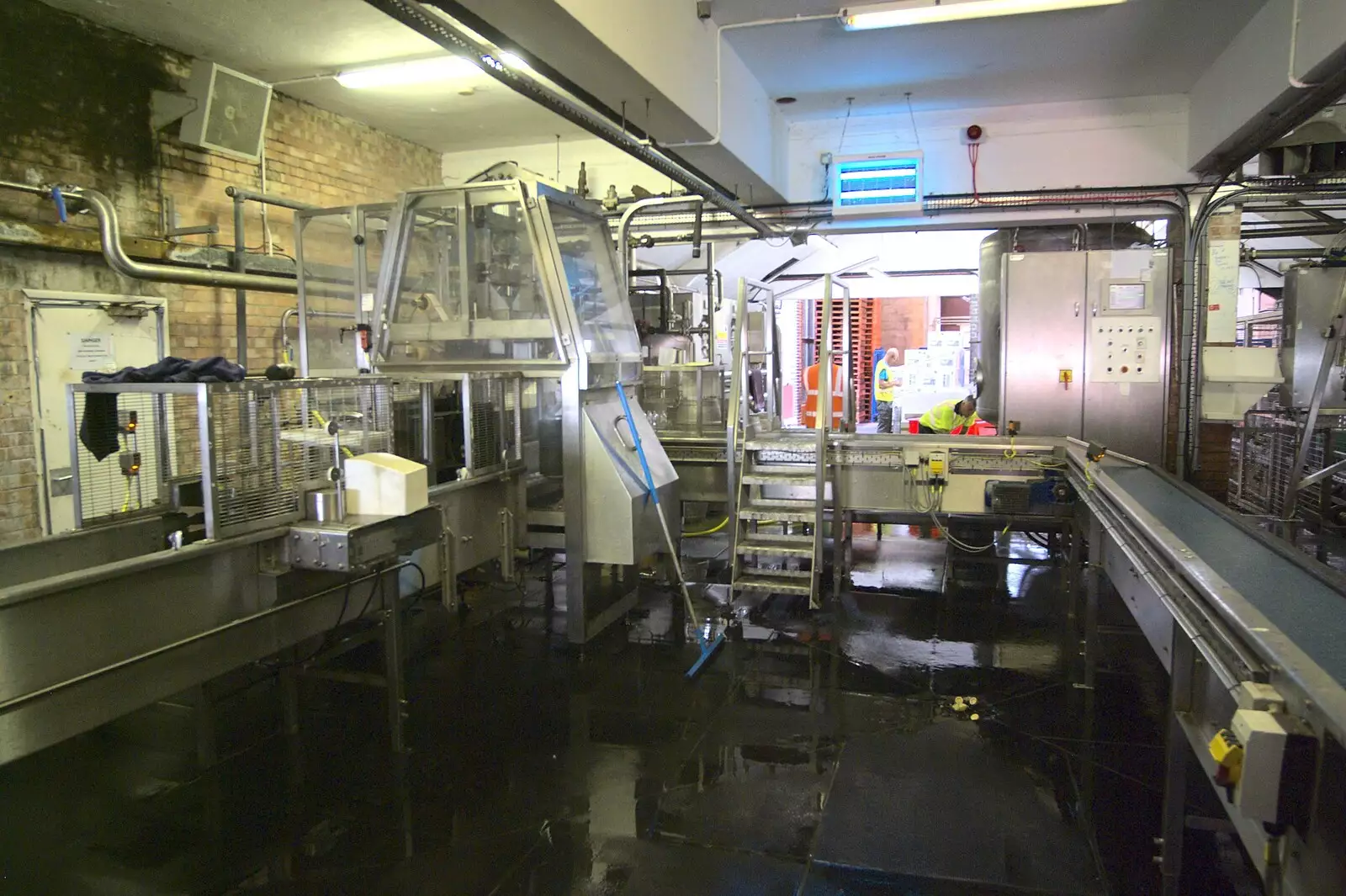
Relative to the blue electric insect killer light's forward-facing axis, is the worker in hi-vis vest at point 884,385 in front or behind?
behind

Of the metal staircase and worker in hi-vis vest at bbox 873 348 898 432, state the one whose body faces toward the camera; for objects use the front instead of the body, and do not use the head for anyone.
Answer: the metal staircase

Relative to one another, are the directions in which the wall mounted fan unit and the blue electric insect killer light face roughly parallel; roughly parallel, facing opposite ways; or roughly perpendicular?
roughly perpendicular

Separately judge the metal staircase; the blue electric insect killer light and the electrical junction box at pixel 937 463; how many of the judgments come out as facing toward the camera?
3

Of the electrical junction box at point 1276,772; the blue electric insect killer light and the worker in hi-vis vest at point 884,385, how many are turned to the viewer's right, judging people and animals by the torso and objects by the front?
1

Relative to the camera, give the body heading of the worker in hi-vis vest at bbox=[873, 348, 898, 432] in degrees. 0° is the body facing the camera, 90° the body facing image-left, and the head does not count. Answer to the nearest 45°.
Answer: approximately 270°

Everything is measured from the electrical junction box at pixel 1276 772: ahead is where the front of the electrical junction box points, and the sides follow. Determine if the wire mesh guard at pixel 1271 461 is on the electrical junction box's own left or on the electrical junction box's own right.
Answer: on the electrical junction box's own right

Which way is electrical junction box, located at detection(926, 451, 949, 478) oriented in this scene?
toward the camera

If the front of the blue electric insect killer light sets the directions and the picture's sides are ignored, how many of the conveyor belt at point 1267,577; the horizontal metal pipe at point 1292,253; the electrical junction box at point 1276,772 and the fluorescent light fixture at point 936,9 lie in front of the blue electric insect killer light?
3

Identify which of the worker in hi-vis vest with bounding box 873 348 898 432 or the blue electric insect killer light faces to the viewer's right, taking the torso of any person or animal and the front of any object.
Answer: the worker in hi-vis vest

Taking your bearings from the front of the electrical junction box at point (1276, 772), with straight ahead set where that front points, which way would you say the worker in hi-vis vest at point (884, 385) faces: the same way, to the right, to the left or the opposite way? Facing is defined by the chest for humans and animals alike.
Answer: the opposite way

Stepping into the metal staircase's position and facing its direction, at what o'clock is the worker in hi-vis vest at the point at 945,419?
The worker in hi-vis vest is roughly at 7 o'clock from the metal staircase.

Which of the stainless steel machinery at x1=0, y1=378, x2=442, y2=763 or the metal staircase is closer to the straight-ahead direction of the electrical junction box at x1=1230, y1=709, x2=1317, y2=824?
the stainless steel machinery

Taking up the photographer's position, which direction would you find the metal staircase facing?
facing the viewer

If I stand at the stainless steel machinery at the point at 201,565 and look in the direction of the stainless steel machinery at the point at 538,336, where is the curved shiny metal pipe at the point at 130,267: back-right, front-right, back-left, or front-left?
front-left

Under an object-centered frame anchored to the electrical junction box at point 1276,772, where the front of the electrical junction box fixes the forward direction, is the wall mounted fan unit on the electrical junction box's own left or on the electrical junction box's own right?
on the electrical junction box's own right
